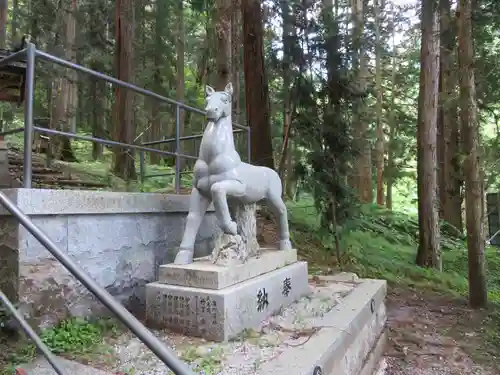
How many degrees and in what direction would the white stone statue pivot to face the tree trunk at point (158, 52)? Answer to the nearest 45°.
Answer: approximately 135° to its right

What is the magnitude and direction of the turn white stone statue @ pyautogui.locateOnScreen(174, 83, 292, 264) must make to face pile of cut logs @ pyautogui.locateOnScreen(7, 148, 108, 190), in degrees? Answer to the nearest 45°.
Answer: approximately 90° to its right

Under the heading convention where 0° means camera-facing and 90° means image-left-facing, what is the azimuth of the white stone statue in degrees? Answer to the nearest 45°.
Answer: approximately 45°

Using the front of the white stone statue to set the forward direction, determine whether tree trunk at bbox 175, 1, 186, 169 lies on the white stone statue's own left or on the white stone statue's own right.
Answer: on the white stone statue's own right

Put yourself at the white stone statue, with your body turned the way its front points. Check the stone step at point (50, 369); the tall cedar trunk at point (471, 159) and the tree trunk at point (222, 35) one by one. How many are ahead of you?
1

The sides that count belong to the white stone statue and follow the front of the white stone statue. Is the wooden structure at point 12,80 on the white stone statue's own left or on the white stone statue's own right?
on the white stone statue's own right

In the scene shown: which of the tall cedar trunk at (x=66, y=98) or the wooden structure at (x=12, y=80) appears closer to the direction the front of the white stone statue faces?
the wooden structure

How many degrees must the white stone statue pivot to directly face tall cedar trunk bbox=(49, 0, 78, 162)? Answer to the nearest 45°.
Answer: approximately 90° to its right

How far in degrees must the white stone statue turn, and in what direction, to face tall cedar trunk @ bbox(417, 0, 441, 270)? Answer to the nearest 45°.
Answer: approximately 180°

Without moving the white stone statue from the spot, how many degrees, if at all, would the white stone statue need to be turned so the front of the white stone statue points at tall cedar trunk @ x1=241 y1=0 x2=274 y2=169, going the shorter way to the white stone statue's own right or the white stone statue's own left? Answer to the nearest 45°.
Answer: approximately 135° to the white stone statue's own right
